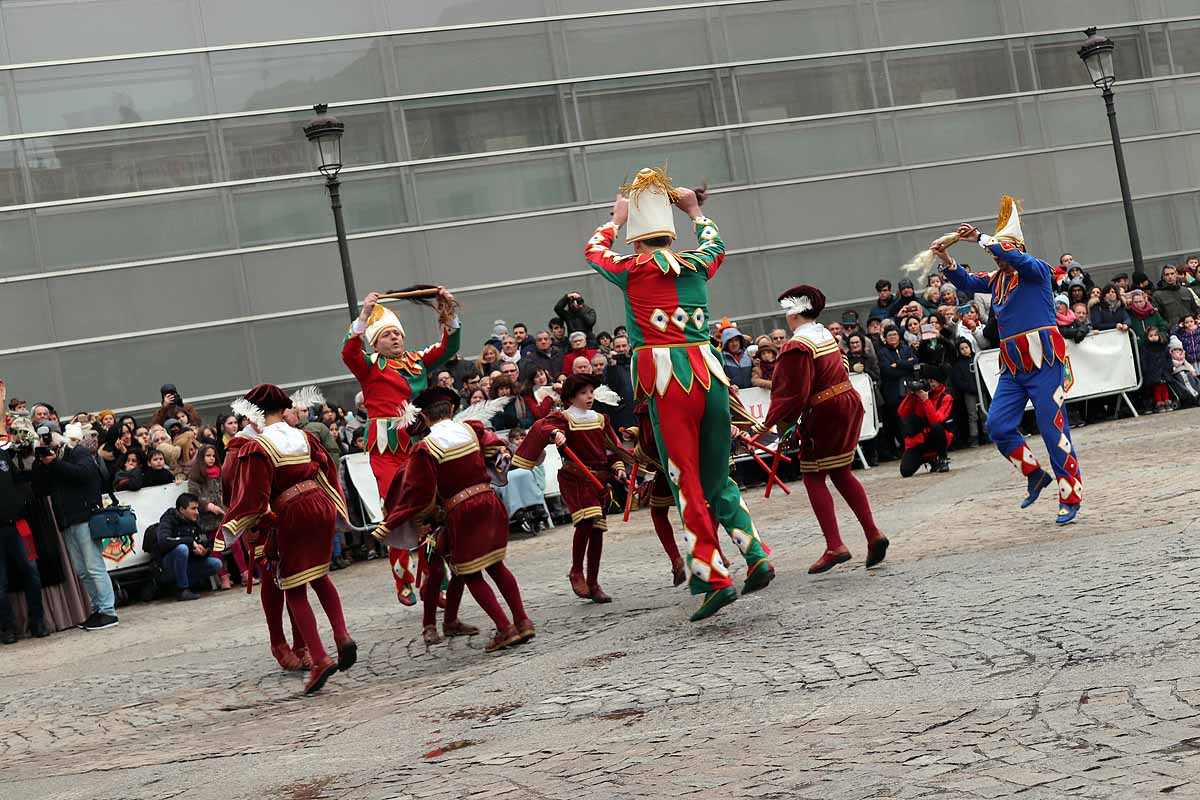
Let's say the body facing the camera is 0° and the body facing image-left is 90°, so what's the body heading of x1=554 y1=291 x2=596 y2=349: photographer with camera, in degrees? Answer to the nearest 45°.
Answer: approximately 0°

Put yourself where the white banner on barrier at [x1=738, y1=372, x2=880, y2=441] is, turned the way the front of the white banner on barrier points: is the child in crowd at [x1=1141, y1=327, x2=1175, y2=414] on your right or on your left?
on your left

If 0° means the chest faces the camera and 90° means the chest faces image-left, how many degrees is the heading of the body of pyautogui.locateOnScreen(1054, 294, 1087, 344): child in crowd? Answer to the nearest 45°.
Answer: approximately 45°

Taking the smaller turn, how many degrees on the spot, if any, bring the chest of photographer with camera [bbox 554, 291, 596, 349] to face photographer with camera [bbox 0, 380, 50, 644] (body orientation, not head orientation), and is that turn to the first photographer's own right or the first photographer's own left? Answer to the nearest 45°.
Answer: approximately 45° to the first photographer's own right

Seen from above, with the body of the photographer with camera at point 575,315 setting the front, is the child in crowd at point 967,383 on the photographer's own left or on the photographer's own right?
on the photographer's own left

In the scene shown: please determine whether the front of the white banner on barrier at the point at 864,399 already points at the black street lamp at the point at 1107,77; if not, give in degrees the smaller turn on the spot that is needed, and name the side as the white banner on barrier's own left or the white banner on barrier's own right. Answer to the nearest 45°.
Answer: approximately 135° to the white banner on barrier's own left

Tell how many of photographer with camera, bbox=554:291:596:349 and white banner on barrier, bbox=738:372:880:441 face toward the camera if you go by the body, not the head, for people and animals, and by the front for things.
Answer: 2
